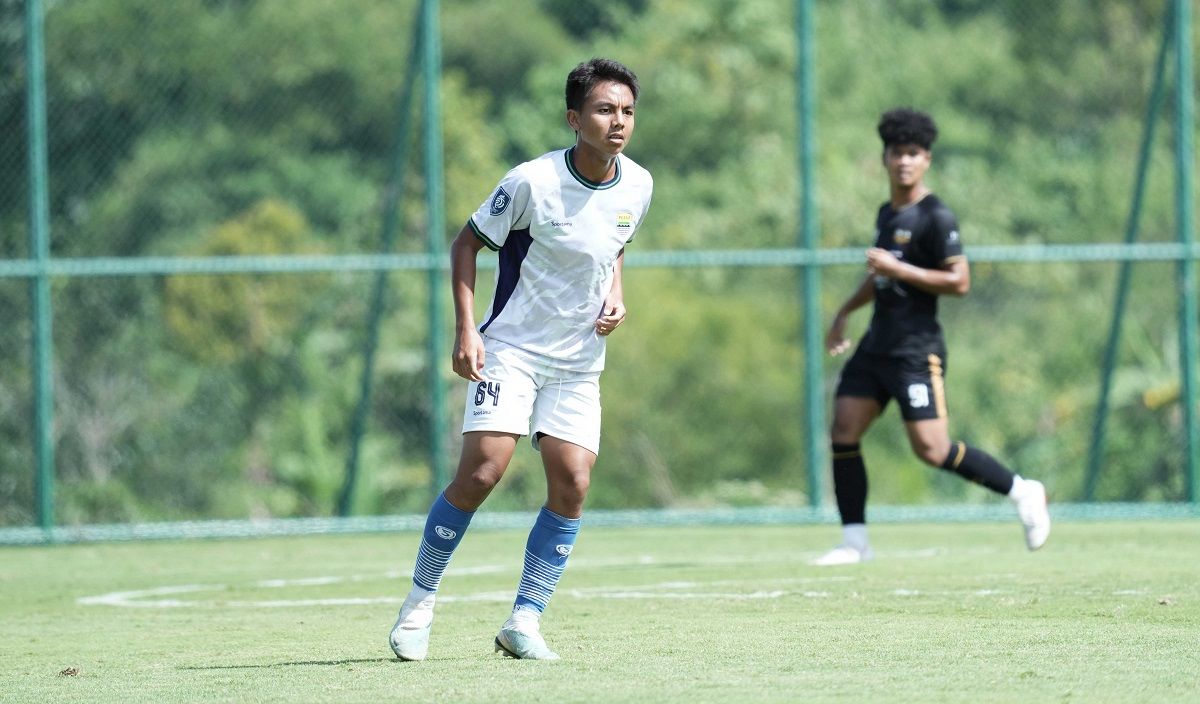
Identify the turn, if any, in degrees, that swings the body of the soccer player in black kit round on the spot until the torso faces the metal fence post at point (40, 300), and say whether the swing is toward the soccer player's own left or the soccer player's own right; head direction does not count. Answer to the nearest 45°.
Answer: approximately 45° to the soccer player's own right

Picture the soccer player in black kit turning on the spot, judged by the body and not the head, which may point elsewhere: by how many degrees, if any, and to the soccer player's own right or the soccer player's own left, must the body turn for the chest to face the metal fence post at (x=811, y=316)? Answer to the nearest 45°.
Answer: approximately 135° to the soccer player's own right

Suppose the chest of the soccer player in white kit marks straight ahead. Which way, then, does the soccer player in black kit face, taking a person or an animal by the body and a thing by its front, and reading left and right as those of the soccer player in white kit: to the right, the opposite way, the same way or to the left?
to the right

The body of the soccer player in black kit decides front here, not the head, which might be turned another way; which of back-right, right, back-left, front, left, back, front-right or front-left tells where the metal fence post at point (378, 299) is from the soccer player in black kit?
right

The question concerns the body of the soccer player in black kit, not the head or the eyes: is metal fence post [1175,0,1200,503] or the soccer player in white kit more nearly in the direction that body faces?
the soccer player in white kit

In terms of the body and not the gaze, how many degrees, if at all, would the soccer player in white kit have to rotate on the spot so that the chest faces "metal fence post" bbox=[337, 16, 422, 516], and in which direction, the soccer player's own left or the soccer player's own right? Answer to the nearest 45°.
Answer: approximately 135° to the soccer player's own left

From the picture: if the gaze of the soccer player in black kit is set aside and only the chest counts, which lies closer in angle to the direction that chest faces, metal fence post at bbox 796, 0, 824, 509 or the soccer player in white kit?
the soccer player in white kit

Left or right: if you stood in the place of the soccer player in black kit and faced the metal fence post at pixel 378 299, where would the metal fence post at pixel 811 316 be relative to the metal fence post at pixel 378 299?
right

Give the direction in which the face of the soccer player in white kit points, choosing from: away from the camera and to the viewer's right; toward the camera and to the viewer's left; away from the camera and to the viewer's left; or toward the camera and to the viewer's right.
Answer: toward the camera and to the viewer's right

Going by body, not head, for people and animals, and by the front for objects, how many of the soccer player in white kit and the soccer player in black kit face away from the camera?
0

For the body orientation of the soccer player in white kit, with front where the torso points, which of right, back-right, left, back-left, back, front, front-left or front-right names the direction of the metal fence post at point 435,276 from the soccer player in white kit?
back-left

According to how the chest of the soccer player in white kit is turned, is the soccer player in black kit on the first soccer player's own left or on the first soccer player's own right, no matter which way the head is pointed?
on the first soccer player's own left

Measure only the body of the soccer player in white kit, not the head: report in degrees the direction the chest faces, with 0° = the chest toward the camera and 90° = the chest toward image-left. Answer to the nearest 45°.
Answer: approximately 315°

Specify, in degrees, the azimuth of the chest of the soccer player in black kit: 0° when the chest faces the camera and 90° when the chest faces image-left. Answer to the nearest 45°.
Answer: approximately 45°
